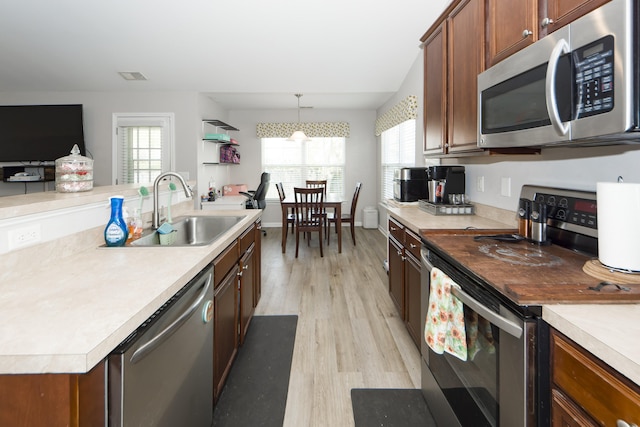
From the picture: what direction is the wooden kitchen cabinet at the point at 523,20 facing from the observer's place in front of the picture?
facing the viewer and to the left of the viewer

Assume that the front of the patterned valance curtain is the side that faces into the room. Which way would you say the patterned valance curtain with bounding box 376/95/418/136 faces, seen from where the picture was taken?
facing to the left of the viewer

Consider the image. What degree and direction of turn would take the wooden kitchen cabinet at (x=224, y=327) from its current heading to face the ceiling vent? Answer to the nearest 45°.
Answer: approximately 90° to its left

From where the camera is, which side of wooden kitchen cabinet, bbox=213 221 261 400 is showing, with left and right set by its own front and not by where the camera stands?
right

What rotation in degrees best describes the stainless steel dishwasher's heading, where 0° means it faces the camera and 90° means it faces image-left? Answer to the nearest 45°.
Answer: approximately 315°

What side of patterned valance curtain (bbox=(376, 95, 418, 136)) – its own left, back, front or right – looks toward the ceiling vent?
front

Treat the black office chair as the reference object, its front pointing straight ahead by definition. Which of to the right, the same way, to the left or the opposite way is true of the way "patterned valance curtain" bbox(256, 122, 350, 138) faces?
to the left

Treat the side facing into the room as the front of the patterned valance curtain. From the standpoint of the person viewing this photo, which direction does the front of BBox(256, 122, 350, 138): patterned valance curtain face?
facing the viewer

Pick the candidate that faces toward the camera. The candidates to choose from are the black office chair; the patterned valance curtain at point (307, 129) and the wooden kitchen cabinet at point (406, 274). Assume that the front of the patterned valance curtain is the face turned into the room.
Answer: the patterned valance curtain

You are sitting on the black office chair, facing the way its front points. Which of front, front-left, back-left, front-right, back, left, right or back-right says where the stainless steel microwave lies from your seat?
left

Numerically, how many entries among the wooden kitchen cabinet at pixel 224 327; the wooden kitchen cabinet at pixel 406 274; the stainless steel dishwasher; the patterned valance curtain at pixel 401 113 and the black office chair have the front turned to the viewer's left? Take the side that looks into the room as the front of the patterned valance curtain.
3
